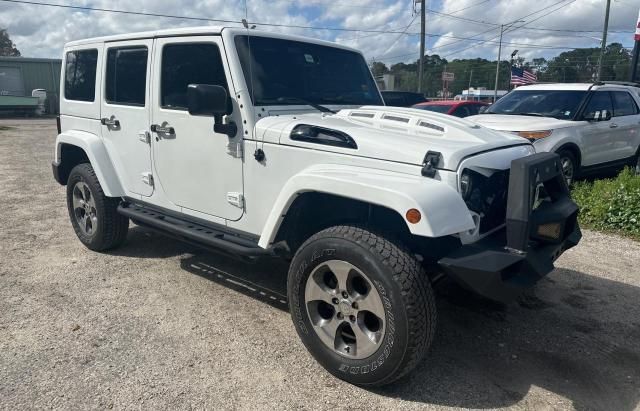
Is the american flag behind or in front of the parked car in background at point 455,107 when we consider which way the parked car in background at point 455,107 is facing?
behind

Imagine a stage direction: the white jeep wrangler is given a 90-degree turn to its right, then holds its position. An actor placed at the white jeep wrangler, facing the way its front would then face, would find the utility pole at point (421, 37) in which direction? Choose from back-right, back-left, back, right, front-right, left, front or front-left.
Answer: back-right

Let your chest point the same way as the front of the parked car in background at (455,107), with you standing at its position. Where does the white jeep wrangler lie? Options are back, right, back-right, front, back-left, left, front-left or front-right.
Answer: front-left

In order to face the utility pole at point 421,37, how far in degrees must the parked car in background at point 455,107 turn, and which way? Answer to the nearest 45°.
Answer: approximately 135° to its right

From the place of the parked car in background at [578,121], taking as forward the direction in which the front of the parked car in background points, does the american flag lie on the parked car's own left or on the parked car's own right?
on the parked car's own right

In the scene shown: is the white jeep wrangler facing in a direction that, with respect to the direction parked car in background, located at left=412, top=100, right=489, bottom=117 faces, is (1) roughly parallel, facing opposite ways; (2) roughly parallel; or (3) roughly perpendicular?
roughly perpendicular

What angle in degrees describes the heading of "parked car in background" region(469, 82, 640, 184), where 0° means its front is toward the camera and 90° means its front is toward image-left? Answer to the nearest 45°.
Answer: approximately 45°

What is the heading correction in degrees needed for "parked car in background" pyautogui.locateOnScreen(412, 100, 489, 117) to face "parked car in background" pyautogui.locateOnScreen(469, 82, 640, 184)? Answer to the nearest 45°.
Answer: approximately 90° to its left

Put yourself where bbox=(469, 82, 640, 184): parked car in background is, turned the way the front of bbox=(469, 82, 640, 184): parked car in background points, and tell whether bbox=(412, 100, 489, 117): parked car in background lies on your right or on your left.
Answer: on your right

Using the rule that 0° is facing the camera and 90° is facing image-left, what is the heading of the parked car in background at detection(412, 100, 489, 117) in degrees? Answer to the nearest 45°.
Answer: approximately 45°
